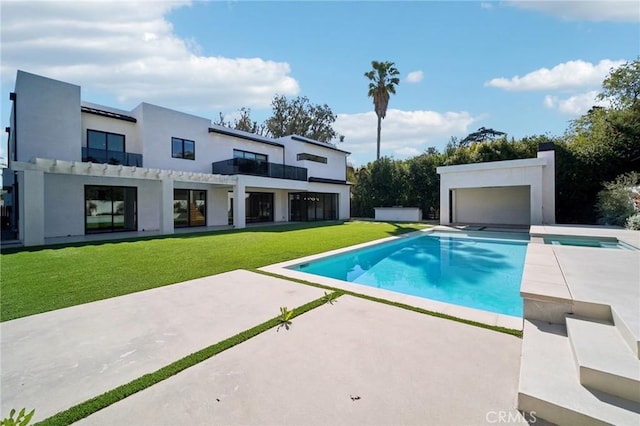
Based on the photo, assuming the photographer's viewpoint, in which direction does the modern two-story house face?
facing the viewer and to the right of the viewer

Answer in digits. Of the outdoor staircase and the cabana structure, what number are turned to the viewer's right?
0

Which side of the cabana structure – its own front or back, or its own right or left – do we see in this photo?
front

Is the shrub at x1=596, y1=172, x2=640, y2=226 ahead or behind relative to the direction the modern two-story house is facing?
ahead

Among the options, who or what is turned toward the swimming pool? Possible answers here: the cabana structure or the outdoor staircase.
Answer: the cabana structure

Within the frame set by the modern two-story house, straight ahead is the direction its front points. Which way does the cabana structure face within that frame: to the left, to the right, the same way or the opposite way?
to the right

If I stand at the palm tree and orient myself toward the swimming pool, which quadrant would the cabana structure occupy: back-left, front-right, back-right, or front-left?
front-left

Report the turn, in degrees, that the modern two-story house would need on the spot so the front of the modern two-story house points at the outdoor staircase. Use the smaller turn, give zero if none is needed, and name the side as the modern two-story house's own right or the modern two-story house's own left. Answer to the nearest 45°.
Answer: approximately 45° to the modern two-story house's own right

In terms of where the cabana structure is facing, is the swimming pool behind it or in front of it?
in front

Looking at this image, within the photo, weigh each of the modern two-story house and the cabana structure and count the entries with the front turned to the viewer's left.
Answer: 0

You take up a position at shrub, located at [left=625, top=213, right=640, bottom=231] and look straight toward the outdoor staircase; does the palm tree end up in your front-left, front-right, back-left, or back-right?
back-right

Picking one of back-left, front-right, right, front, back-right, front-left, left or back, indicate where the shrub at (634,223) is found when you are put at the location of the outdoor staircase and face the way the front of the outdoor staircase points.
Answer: back-right
